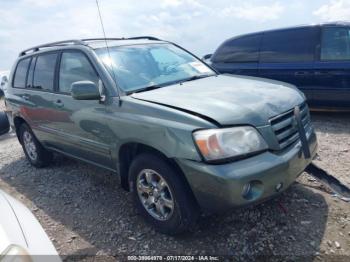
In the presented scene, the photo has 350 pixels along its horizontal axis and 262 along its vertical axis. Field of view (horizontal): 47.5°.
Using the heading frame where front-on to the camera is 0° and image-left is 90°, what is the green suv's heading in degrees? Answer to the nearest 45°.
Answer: approximately 315°

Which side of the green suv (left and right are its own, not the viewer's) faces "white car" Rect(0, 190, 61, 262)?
right

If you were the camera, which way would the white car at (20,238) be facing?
facing the viewer and to the right of the viewer

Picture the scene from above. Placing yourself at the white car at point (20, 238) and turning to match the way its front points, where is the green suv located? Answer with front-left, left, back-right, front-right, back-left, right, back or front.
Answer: left

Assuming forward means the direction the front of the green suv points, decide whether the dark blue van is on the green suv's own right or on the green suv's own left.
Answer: on the green suv's own left

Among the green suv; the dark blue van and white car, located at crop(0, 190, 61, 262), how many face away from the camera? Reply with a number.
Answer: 0

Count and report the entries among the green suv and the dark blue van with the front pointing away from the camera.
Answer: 0
